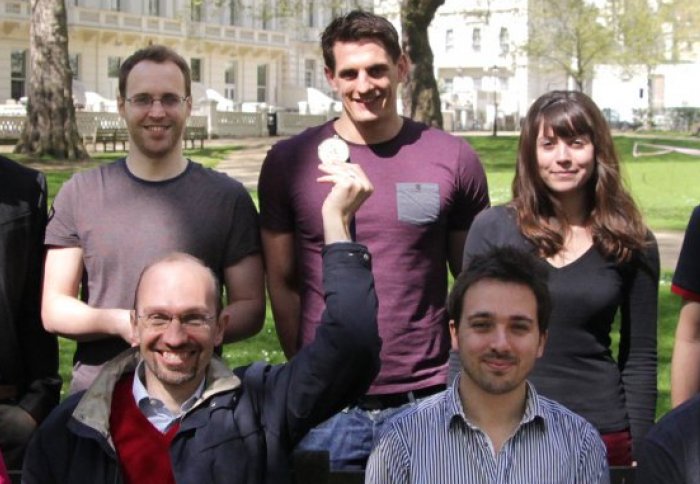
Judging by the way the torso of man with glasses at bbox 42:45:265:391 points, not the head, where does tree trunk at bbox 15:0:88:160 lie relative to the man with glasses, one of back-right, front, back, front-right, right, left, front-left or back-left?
back

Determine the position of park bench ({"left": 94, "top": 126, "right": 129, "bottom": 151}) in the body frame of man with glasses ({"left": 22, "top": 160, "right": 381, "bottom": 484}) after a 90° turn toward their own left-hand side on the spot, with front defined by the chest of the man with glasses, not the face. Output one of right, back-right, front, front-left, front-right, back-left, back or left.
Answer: left

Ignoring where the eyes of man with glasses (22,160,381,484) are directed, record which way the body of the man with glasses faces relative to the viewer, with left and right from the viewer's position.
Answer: facing the viewer

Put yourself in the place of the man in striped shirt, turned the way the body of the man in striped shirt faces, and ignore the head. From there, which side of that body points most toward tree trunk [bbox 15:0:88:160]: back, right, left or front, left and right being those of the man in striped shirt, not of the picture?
back

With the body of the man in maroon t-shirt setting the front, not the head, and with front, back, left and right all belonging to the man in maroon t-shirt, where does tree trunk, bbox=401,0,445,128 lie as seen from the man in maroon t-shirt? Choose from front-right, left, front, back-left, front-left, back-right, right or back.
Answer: back

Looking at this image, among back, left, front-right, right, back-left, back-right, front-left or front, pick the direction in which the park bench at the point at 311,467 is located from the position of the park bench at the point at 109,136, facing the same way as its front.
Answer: front

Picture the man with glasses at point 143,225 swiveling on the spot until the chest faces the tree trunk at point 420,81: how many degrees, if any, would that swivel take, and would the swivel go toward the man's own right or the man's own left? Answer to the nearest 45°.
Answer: approximately 180°

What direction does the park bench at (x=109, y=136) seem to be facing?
toward the camera

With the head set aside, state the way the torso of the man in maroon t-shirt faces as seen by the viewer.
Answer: toward the camera

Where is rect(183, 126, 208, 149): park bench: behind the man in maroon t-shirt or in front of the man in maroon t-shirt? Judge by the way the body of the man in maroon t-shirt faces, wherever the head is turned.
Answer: behind
